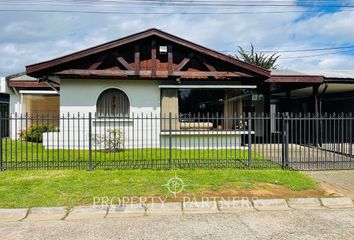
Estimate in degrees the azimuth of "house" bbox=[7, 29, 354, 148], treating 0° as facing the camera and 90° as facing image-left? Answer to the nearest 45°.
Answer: approximately 0°

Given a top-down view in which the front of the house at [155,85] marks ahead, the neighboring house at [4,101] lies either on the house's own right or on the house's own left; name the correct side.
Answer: on the house's own right
